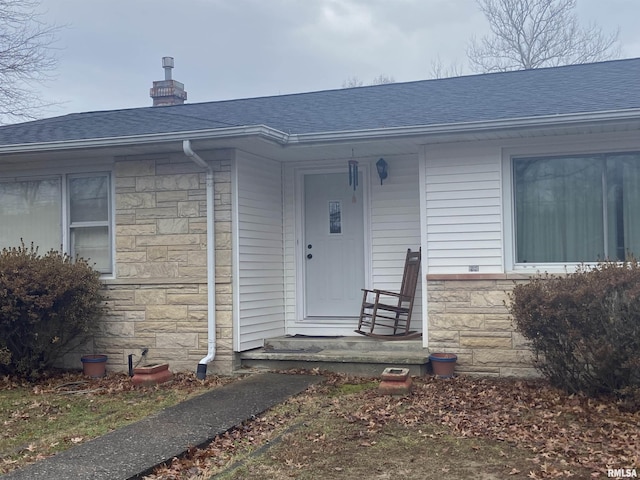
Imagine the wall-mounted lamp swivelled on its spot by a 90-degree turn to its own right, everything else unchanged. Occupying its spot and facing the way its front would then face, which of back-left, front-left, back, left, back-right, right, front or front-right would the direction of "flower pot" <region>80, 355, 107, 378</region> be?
front

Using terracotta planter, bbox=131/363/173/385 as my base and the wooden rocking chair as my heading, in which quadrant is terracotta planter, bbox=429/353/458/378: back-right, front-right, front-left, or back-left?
front-right

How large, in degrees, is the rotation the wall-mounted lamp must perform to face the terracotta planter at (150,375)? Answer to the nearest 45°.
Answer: approximately 45° to its right

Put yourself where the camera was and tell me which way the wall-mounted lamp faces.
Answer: facing the viewer
